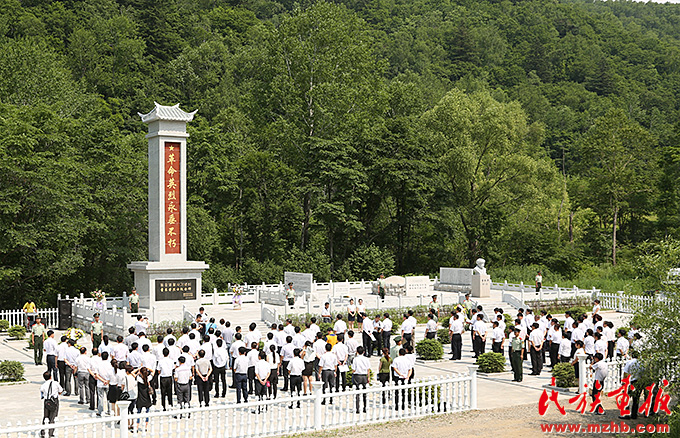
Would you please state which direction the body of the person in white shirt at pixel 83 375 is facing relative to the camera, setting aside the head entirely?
away from the camera

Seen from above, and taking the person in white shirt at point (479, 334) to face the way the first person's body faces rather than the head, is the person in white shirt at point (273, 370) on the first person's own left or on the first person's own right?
on the first person's own left

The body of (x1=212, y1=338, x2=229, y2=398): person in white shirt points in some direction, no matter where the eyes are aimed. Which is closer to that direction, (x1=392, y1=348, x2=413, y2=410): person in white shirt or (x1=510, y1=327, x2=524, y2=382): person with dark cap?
the person with dark cap

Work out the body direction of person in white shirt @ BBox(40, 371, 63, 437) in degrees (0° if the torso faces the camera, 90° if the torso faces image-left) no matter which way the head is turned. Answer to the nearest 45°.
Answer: approximately 180°

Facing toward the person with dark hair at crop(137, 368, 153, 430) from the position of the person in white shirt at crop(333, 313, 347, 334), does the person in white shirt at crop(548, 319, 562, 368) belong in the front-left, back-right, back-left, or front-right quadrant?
back-left

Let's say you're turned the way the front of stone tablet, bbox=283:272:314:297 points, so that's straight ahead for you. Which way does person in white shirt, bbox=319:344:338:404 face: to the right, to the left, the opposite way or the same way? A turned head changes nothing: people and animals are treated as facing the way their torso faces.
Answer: the opposite way

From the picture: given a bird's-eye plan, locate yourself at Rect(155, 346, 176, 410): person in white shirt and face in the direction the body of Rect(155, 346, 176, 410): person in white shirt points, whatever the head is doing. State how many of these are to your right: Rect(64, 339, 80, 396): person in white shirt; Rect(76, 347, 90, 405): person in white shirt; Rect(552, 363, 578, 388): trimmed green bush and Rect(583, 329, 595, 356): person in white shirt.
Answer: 2

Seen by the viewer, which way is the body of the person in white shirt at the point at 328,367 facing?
away from the camera

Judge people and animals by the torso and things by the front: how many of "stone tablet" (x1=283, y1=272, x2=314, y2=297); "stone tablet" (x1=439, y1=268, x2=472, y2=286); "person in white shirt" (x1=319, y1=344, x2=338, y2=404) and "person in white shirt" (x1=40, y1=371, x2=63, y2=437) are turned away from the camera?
2

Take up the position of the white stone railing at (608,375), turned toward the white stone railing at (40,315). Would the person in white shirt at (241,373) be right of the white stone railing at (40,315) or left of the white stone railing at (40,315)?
left

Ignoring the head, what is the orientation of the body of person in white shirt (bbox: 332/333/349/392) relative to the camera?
away from the camera

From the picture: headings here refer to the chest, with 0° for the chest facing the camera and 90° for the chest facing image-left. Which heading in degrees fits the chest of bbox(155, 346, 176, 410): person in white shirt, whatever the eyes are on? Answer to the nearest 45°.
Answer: approximately 180°

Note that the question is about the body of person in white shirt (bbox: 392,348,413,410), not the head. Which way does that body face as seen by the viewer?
away from the camera

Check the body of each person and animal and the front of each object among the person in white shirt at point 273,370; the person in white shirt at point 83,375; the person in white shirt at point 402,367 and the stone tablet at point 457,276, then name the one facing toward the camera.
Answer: the stone tablet
